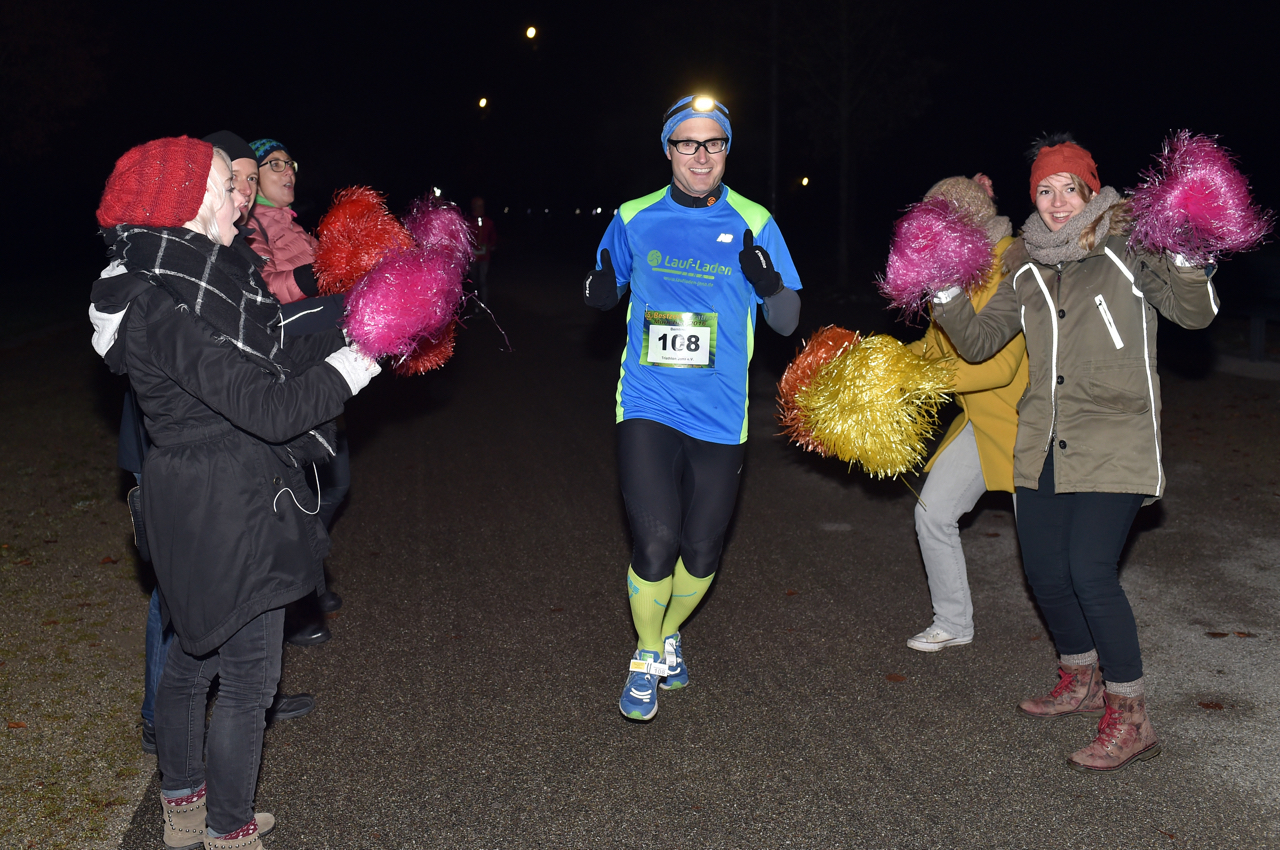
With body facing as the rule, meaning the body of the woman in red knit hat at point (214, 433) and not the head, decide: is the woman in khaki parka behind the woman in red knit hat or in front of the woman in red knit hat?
in front

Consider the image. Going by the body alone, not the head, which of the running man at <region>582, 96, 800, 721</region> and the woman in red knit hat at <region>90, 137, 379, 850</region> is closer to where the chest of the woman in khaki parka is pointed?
the woman in red knit hat

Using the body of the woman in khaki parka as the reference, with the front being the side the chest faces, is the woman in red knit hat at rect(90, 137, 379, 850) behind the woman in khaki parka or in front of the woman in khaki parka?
in front

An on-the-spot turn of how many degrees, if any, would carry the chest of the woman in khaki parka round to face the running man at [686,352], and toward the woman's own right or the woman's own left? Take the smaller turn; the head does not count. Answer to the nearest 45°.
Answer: approximately 45° to the woman's own right

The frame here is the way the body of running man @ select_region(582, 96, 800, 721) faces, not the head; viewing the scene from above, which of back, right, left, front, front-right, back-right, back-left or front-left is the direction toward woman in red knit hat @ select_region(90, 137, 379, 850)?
front-right

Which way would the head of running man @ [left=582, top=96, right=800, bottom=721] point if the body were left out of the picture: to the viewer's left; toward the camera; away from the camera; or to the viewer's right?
toward the camera

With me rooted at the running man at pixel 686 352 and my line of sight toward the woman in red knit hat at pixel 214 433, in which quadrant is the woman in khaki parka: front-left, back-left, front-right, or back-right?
back-left

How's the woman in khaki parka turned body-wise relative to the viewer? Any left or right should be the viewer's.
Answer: facing the viewer and to the left of the viewer

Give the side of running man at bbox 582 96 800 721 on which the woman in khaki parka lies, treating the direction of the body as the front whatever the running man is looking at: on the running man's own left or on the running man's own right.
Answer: on the running man's own left

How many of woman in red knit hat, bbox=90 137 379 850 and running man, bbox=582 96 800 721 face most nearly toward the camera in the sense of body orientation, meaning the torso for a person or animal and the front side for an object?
1

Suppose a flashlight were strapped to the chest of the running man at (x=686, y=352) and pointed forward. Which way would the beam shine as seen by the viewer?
toward the camera

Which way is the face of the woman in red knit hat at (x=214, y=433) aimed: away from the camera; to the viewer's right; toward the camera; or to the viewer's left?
to the viewer's right

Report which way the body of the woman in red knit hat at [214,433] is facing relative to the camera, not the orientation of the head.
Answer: to the viewer's right
